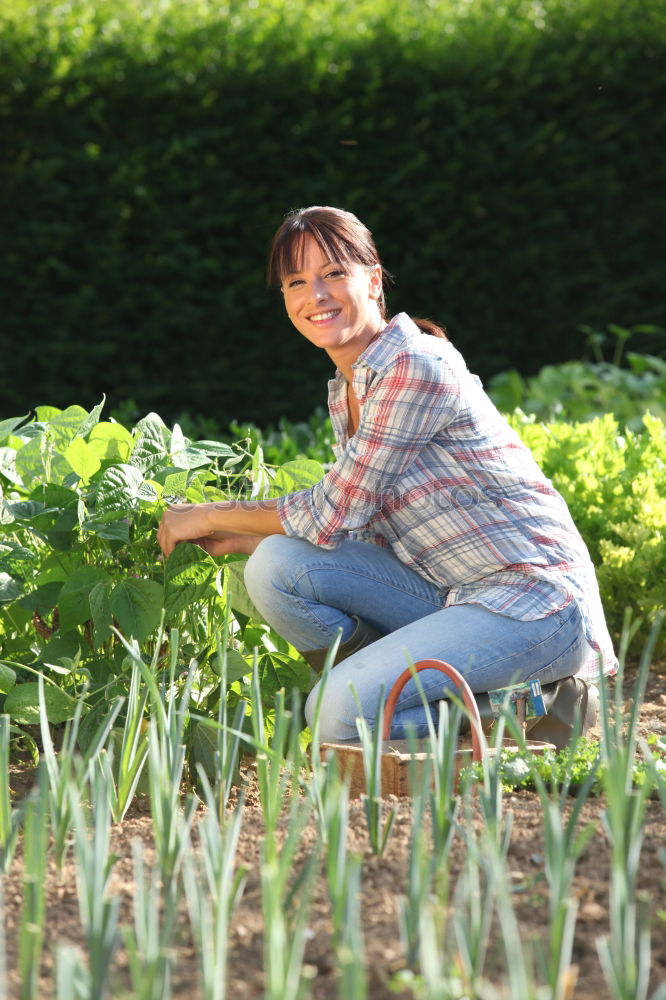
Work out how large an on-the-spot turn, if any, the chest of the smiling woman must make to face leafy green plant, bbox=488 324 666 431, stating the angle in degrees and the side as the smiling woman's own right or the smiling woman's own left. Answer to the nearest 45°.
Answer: approximately 90° to the smiling woman's own right

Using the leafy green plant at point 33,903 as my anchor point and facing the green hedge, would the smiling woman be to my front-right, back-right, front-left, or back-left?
front-right

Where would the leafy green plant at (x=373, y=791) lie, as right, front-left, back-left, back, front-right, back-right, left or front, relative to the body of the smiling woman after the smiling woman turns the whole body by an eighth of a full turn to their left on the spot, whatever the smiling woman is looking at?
front-left

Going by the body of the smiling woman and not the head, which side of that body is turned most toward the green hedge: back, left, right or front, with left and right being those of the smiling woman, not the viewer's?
right

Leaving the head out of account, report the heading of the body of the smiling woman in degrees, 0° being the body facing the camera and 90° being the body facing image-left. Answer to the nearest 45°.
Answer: approximately 90°
